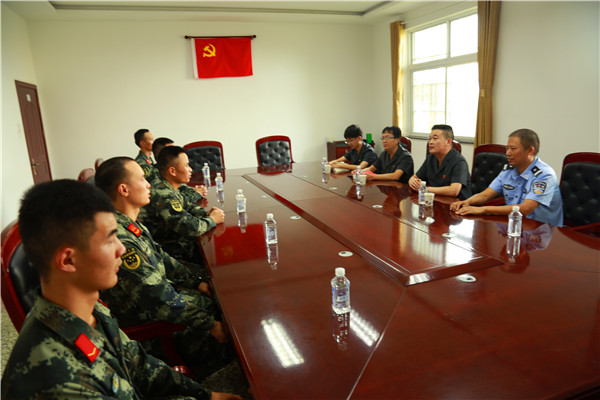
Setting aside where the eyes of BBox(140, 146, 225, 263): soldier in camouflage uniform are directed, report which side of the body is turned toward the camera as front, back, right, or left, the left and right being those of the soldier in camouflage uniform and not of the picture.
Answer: right

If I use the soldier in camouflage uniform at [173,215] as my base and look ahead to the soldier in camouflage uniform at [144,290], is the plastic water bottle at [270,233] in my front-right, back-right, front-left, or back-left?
front-left

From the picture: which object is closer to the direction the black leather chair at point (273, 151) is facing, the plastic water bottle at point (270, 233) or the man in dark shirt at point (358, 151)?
the plastic water bottle

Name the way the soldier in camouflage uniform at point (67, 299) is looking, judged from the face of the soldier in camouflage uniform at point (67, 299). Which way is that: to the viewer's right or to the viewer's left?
to the viewer's right

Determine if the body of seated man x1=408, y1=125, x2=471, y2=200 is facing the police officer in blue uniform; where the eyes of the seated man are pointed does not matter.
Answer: no

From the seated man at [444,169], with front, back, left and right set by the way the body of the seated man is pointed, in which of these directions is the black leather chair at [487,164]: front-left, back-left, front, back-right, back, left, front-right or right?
left

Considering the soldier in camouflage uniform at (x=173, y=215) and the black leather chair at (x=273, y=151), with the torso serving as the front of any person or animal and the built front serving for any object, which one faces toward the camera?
the black leather chair

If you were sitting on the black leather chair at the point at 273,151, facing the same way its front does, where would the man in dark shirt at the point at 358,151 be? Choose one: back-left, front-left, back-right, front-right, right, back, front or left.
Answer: front-left

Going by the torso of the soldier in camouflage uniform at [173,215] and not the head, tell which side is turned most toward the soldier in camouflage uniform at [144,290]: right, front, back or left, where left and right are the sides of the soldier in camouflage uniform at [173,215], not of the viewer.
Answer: right

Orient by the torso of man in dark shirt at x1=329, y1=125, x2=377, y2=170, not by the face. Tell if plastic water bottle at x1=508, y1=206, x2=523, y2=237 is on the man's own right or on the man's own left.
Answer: on the man's own left

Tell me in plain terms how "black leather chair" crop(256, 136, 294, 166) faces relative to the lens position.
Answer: facing the viewer

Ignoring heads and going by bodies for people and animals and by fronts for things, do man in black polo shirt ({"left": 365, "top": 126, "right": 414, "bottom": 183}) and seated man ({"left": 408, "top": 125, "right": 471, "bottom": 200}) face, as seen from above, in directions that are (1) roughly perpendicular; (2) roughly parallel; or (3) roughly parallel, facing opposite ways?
roughly parallel

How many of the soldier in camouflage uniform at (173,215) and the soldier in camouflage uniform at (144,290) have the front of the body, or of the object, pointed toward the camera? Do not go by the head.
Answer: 0

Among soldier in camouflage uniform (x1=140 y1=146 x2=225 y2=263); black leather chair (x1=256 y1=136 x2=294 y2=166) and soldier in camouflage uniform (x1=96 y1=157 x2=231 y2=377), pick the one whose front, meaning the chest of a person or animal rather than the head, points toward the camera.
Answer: the black leather chair

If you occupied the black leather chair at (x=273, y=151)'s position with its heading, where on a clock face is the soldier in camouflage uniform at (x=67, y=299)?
The soldier in camouflage uniform is roughly at 12 o'clock from the black leather chair.

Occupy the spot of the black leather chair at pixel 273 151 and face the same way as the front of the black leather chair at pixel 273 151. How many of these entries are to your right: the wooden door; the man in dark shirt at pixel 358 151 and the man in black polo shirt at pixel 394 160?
1

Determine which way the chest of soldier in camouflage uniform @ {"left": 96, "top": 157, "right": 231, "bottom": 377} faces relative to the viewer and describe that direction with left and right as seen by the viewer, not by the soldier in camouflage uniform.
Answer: facing to the right of the viewer

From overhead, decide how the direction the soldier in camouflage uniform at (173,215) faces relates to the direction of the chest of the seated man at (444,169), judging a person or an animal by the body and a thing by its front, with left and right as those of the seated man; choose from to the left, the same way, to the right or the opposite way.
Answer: the opposite way

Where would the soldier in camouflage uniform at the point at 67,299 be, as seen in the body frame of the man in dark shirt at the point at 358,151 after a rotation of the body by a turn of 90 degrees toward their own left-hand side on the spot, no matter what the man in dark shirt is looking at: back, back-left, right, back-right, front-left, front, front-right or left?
front-right

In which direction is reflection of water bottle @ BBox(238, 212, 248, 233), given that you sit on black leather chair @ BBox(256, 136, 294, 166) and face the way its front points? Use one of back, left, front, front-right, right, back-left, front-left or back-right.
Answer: front

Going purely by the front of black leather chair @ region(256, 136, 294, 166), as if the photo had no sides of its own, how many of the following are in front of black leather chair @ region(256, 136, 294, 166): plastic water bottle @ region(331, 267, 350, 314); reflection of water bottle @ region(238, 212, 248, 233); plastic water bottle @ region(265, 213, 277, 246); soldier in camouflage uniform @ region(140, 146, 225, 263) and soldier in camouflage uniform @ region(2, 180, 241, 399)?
5

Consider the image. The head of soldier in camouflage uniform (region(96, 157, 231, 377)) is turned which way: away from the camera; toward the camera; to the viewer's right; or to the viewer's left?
to the viewer's right

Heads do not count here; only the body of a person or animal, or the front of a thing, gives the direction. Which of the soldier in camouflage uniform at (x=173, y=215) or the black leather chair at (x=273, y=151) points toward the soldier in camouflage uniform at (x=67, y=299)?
the black leather chair

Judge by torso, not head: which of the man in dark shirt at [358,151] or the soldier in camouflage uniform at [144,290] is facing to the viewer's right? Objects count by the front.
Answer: the soldier in camouflage uniform
